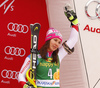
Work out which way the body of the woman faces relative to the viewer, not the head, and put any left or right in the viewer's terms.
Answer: facing the viewer and to the right of the viewer
